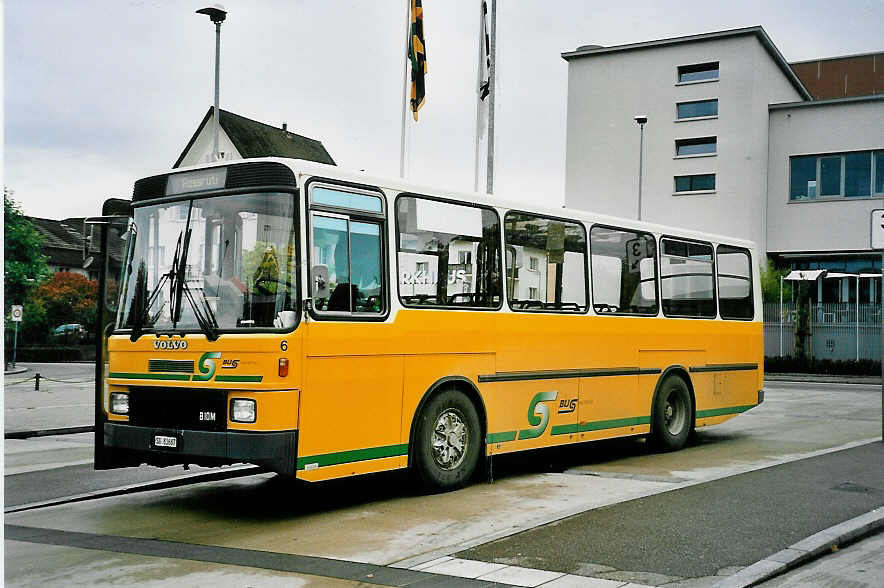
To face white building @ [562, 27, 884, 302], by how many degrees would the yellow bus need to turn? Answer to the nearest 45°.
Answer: approximately 180°

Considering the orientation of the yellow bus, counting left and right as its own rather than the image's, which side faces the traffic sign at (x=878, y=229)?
back

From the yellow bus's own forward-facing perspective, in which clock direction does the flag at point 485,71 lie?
The flag is roughly at 5 o'clock from the yellow bus.

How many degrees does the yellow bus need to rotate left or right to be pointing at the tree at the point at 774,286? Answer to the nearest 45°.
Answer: approximately 180°

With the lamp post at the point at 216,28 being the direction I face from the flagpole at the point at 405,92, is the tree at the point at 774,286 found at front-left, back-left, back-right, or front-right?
back-right

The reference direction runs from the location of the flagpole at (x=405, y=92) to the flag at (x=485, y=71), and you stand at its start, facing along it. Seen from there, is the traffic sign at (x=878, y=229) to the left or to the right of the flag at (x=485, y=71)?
right

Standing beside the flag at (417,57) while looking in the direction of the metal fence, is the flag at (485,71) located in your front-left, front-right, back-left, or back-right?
front-right

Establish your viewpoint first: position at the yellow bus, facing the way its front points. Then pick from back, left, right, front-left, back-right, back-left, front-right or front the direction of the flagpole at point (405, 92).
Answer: back-right

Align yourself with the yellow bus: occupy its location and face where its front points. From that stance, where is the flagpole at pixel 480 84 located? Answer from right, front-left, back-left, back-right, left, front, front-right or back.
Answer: back-right

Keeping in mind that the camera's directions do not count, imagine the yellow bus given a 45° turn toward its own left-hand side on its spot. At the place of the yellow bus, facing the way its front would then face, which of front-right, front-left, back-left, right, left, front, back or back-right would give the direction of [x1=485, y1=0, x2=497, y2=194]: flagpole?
back

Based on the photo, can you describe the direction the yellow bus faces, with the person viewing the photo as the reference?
facing the viewer and to the left of the viewer

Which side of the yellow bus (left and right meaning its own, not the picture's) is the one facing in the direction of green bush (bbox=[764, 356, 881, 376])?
back

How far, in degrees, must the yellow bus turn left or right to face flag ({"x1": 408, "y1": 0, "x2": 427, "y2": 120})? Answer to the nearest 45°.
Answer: approximately 135° to its right

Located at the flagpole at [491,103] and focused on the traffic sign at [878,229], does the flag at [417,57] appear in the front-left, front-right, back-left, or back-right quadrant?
back-right
